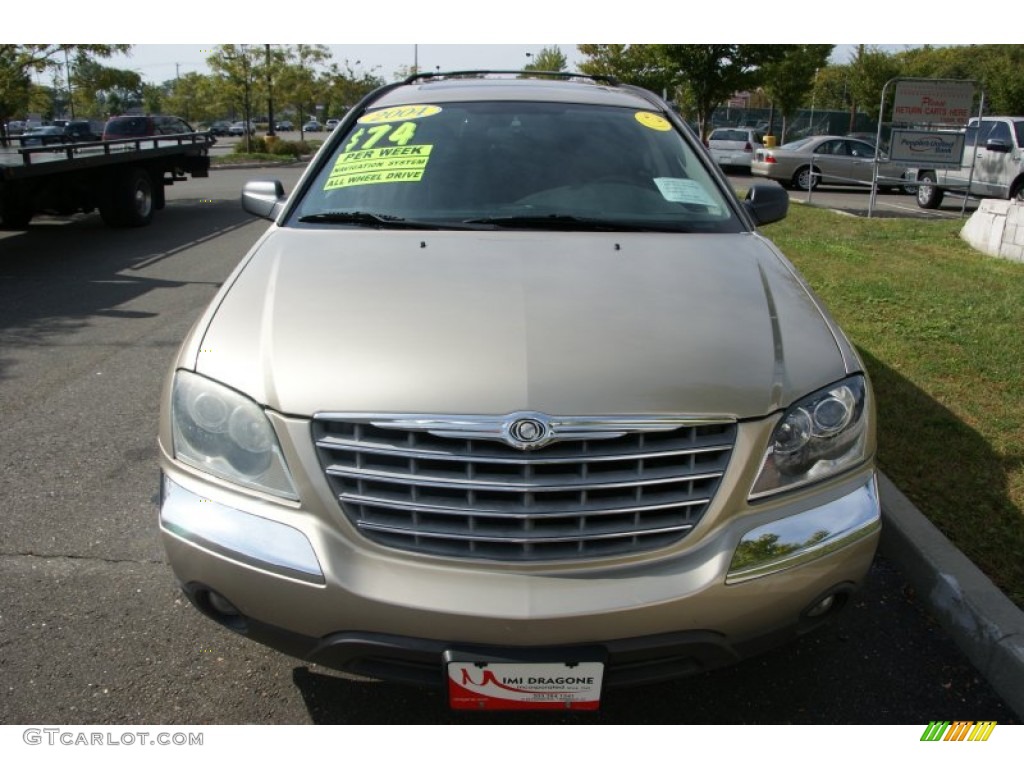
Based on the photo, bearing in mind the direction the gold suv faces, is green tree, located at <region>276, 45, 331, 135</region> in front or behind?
behind

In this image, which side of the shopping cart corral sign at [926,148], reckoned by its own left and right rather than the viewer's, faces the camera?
front

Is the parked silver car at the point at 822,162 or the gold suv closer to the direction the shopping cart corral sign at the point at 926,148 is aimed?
the gold suv

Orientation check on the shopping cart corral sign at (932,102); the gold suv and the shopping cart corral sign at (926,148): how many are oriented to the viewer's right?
0

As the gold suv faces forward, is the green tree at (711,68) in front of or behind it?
behind

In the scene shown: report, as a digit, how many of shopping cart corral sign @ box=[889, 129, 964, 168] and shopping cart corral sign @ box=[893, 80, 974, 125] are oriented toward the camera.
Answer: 2

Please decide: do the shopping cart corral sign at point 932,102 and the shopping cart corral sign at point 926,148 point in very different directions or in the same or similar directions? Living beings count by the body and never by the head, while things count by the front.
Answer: same or similar directions

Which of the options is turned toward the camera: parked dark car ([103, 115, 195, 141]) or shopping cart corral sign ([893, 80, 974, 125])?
the shopping cart corral sign

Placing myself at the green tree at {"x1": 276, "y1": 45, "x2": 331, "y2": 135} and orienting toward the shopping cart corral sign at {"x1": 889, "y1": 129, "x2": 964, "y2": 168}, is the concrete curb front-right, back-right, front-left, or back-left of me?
front-right

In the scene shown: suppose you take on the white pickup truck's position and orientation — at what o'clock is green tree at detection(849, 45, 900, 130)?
The green tree is roughly at 7 o'clock from the white pickup truck.

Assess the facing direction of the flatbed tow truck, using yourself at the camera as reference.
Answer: facing the viewer and to the left of the viewer

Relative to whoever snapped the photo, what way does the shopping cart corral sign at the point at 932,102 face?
facing the viewer
